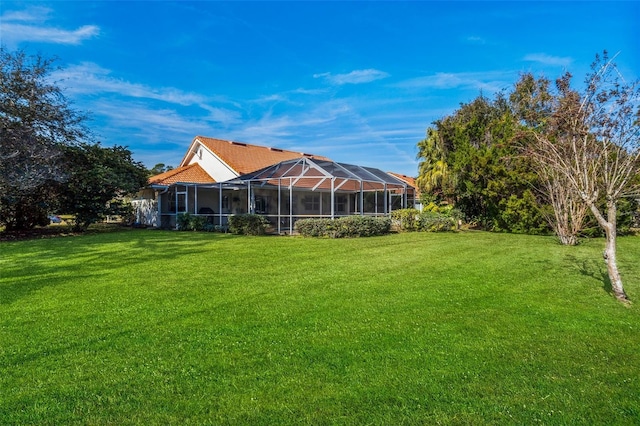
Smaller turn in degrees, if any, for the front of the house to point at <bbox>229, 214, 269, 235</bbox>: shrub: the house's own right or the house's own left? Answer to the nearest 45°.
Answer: approximately 135° to the house's own left

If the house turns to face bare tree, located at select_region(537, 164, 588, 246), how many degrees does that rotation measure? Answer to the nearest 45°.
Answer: approximately 180°

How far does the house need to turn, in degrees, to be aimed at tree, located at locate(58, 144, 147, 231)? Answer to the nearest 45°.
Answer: approximately 45° to its left

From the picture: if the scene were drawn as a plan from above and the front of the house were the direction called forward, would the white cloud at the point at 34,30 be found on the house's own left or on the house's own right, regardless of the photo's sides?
on the house's own left

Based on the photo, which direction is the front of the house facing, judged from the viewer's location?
facing away from the viewer and to the left of the viewer

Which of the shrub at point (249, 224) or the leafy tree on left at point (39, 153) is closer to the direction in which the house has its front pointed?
the leafy tree on left

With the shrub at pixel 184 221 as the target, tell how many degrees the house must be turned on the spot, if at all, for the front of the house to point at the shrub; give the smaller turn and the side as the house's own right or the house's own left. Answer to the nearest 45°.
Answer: approximately 90° to the house's own left

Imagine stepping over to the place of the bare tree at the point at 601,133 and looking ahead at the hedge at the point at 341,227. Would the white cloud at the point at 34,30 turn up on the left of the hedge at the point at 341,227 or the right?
left
